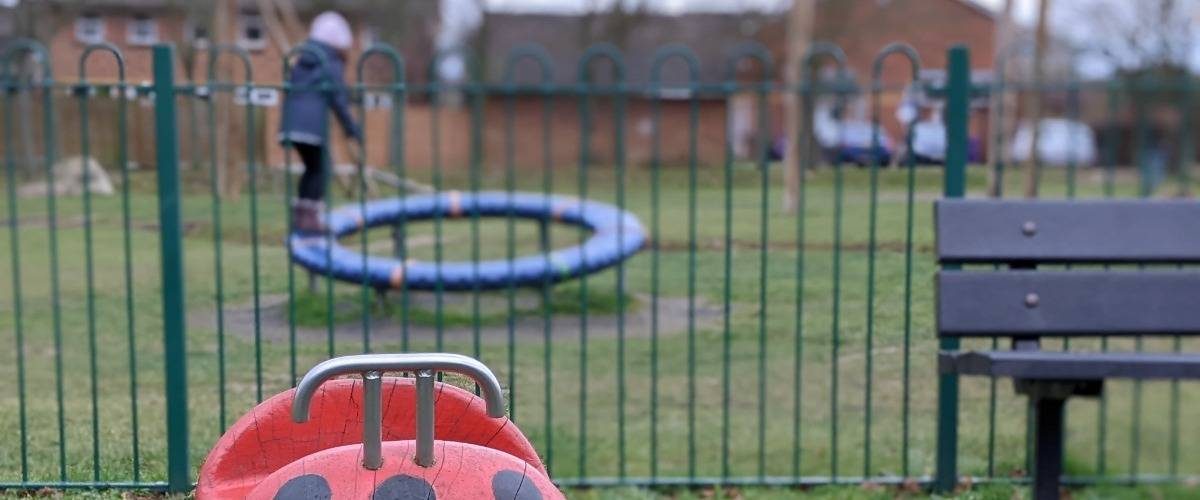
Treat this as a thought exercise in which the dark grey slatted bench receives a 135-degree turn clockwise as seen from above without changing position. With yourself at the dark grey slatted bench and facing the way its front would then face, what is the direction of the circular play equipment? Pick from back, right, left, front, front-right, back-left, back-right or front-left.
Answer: front

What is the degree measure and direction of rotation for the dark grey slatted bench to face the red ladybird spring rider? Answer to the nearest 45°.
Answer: approximately 45° to its right

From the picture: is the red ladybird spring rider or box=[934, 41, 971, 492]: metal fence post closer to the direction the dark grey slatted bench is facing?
the red ladybird spring rider

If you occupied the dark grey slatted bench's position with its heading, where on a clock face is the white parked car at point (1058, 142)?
The white parked car is roughly at 6 o'clock from the dark grey slatted bench.

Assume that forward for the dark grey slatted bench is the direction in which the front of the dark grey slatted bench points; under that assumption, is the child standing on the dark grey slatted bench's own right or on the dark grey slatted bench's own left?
on the dark grey slatted bench's own right

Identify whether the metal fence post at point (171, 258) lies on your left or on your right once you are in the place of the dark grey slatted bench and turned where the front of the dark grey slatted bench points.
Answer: on your right

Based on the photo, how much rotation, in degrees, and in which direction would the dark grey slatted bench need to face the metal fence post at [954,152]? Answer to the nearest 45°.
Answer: approximately 135° to its right

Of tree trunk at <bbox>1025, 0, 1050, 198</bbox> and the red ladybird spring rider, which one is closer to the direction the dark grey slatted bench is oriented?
the red ladybird spring rider

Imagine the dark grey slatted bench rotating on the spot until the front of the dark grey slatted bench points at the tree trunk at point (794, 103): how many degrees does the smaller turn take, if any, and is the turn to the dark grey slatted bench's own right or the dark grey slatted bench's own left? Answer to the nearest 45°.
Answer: approximately 180°

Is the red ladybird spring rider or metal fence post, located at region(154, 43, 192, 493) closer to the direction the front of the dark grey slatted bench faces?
the red ladybird spring rider

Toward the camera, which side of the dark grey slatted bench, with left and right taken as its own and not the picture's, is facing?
front

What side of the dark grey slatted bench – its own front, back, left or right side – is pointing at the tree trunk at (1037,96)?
back
